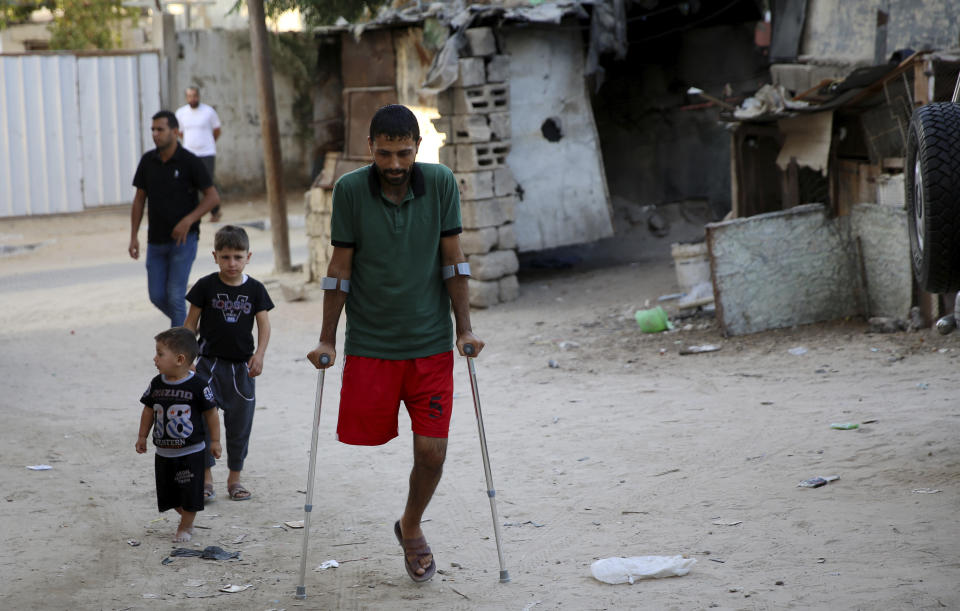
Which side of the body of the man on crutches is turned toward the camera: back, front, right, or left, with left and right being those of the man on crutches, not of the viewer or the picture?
front

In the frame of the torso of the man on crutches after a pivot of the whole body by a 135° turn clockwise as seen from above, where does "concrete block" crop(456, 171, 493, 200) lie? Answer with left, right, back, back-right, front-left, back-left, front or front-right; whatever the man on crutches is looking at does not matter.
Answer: front-right

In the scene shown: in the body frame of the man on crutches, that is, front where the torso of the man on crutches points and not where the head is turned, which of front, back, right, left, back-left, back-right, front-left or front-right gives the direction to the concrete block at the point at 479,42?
back

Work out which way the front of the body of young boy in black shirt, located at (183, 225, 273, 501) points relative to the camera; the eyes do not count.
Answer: toward the camera

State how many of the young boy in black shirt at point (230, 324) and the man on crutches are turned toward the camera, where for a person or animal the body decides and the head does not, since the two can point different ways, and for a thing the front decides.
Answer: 2

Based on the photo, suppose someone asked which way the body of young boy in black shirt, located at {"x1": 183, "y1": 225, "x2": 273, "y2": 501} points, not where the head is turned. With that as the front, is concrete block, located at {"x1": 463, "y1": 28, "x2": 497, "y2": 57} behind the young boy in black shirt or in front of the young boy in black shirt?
behind

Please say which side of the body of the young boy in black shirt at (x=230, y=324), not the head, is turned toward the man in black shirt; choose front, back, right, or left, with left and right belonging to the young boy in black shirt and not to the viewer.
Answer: back

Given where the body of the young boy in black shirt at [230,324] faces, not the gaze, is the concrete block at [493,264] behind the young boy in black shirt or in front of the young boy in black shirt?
behind

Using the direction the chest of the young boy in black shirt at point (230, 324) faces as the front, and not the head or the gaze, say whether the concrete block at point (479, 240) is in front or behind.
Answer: behind

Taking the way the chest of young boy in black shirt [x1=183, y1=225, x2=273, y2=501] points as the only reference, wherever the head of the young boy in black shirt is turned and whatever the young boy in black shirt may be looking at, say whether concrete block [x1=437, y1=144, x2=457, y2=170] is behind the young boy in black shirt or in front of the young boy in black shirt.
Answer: behind

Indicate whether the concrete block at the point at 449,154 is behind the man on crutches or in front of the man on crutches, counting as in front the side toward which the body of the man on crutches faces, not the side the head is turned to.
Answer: behind

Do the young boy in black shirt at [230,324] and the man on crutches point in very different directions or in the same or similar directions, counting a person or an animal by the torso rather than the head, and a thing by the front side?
same or similar directions
